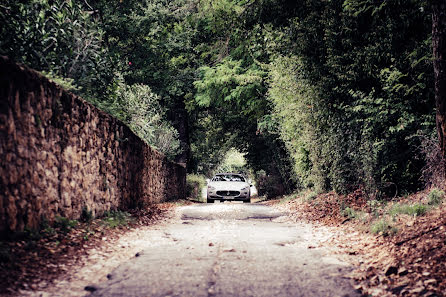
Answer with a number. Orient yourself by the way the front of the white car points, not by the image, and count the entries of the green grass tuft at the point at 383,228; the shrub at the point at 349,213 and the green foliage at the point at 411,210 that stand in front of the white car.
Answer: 3

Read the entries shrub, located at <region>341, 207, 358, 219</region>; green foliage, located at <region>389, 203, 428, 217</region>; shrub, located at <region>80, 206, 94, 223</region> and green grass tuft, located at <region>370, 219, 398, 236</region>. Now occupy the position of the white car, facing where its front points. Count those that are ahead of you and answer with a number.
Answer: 4

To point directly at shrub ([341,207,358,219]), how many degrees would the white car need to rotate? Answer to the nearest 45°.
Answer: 0° — it already faces it

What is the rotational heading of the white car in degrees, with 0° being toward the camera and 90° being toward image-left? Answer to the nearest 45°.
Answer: approximately 0°

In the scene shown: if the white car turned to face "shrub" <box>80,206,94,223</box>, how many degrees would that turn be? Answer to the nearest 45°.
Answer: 0° — it already faces it
